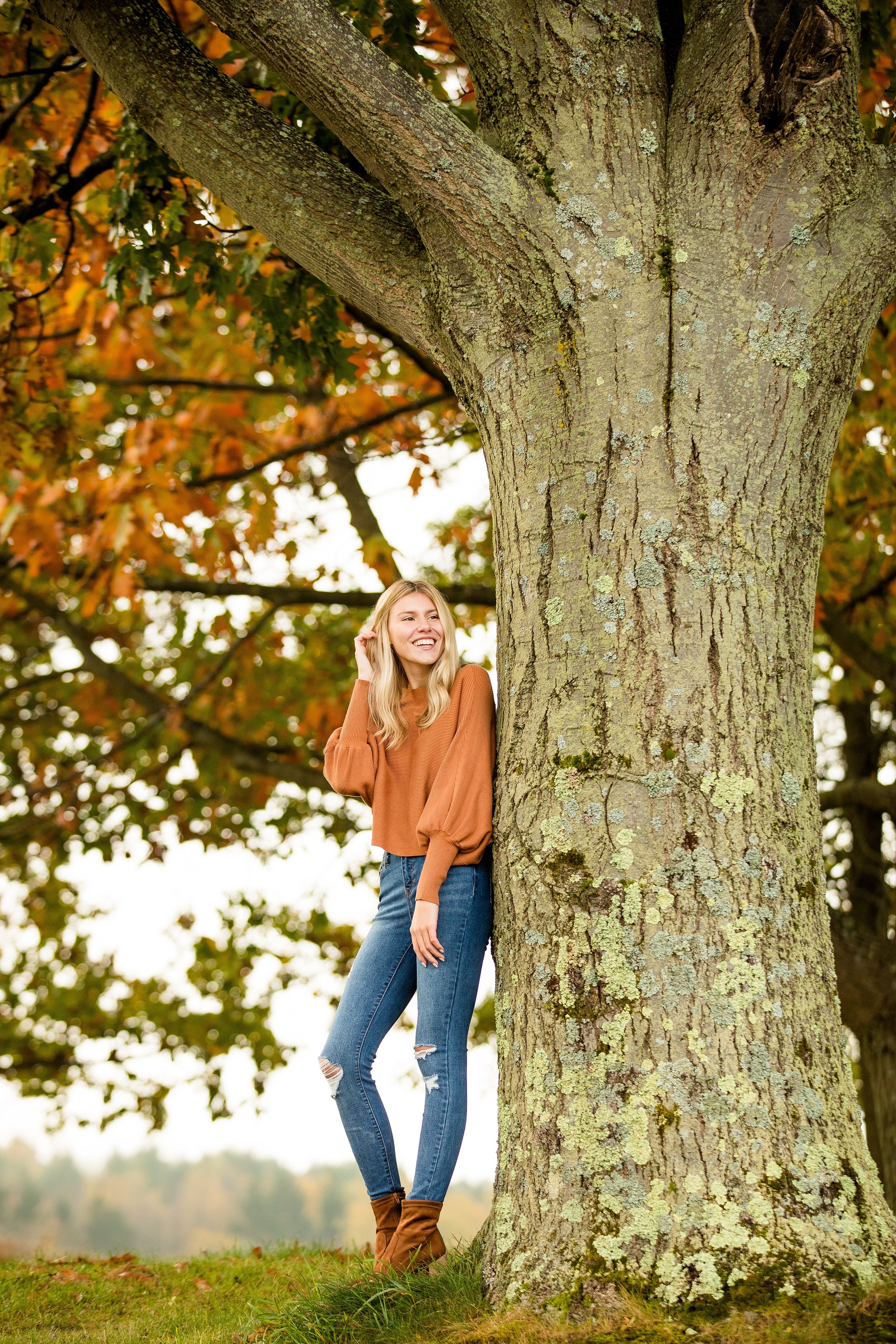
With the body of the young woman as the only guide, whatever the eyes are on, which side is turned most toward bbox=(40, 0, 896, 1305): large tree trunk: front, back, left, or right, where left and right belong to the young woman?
left

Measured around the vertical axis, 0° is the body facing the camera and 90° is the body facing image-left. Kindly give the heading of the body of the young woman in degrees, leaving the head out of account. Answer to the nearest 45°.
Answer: approximately 45°

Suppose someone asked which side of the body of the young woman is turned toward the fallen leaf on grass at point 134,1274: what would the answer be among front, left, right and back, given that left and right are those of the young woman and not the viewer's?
right

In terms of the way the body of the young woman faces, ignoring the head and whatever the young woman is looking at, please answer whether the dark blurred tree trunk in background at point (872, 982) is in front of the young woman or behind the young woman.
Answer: behind
